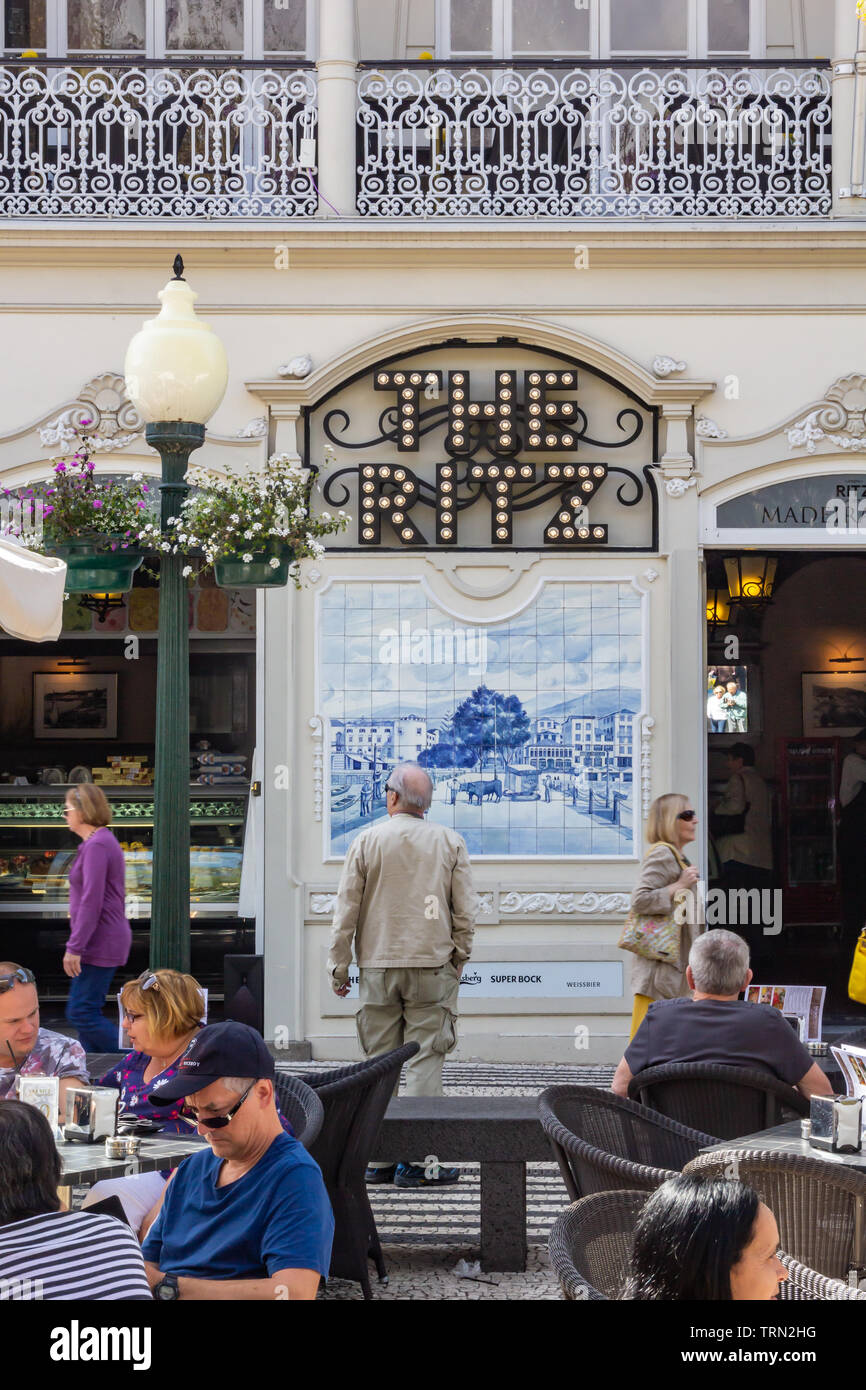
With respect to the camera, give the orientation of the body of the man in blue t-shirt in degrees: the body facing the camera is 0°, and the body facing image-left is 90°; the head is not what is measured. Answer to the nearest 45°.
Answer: approximately 45°

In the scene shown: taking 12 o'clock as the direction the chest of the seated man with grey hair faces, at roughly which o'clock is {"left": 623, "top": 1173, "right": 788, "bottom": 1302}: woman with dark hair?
The woman with dark hair is roughly at 6 o'clock from the seated man with grey hair.

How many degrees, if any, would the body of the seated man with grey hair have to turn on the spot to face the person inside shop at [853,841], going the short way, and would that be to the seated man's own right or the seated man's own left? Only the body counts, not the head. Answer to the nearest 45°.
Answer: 0° — they already face them

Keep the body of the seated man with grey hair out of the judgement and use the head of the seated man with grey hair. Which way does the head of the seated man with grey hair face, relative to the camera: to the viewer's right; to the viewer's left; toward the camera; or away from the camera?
away from the camera

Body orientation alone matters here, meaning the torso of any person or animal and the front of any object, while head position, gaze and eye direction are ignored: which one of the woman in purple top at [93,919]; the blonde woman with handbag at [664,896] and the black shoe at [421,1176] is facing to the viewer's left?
the woman in purple top

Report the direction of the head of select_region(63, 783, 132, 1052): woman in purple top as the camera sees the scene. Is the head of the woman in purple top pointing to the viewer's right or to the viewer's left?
to the viewer's left

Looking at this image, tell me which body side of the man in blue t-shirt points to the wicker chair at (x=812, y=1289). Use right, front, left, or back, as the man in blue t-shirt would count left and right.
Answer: left

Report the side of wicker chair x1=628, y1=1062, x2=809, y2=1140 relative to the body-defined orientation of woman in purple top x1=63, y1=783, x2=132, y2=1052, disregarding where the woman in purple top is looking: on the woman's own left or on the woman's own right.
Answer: on the woman's own left

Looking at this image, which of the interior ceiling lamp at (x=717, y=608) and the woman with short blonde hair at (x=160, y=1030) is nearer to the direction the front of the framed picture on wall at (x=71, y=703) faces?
the woman with short blonde hair

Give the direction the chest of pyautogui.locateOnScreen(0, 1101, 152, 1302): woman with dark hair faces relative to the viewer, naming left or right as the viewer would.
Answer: facing away from the viewer

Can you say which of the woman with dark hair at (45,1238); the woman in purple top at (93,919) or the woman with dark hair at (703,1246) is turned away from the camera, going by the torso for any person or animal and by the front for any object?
the woman with dark hair at (45,1238)

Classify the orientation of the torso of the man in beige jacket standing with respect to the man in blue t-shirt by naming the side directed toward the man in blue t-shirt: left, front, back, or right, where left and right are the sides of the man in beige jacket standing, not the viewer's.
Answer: back

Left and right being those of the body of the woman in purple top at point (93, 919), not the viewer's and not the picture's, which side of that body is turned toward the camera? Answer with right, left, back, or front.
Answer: left
